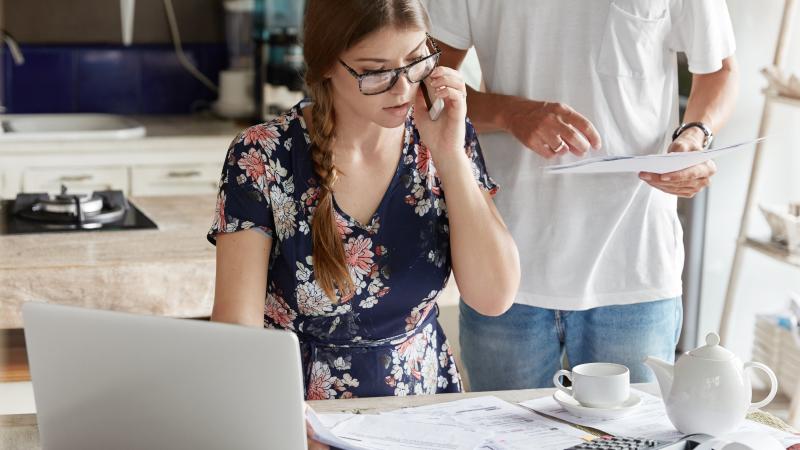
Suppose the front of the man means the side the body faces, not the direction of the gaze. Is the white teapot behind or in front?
in front

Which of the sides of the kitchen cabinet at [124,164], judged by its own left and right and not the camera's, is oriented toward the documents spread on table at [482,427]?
front

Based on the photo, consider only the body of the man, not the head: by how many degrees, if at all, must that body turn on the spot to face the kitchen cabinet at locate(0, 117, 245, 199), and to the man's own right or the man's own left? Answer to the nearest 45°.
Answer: approximately 135° to the man's own right

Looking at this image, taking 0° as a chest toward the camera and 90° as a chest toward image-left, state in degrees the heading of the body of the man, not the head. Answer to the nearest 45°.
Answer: approximately 0°

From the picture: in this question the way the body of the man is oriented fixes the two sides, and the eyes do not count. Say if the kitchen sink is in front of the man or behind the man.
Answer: behind

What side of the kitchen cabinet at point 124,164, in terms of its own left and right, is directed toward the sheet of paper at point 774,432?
front

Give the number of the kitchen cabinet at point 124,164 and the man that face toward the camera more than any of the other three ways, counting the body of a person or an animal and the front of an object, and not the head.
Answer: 2

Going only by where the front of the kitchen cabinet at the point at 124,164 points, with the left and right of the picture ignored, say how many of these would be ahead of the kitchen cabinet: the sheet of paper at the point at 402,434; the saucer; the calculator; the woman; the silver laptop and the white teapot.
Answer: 6

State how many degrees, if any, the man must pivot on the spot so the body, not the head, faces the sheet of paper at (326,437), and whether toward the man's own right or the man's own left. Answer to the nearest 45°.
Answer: approximately 45° to the man's own right
